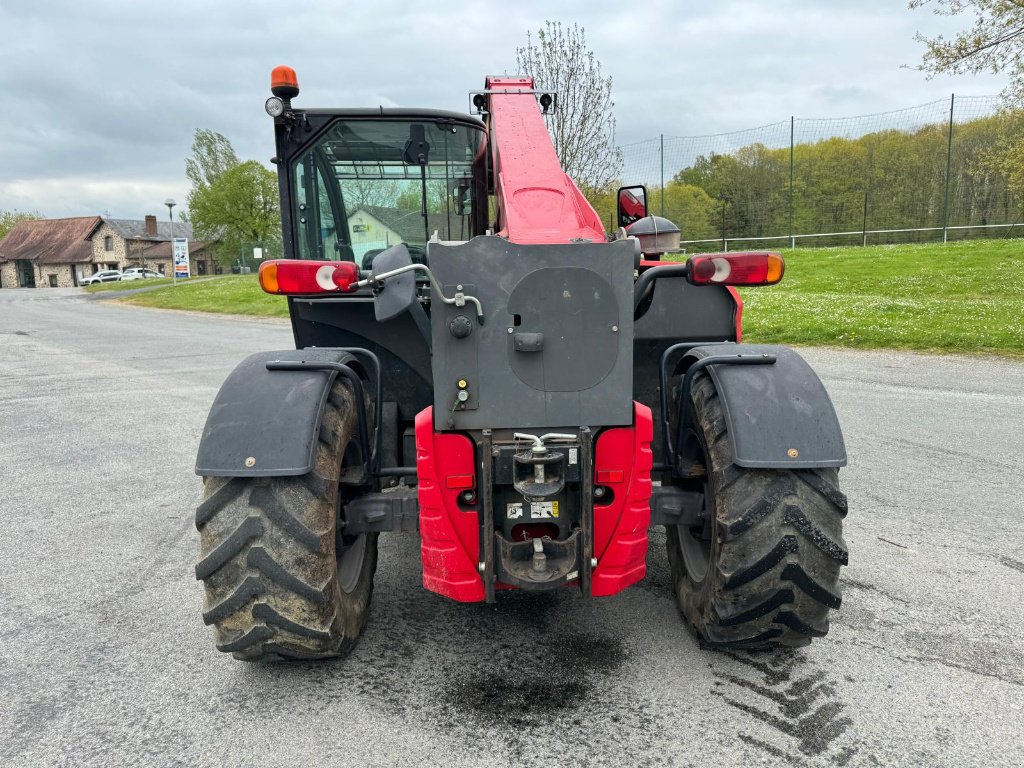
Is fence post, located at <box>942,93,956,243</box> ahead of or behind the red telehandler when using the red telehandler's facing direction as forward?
ahead

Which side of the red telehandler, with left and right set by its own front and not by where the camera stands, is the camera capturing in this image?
back
